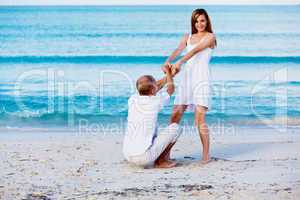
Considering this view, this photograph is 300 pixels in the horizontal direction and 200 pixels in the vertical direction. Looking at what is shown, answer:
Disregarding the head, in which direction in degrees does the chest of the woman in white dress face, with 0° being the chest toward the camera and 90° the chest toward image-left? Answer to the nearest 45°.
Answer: approximately 45°
